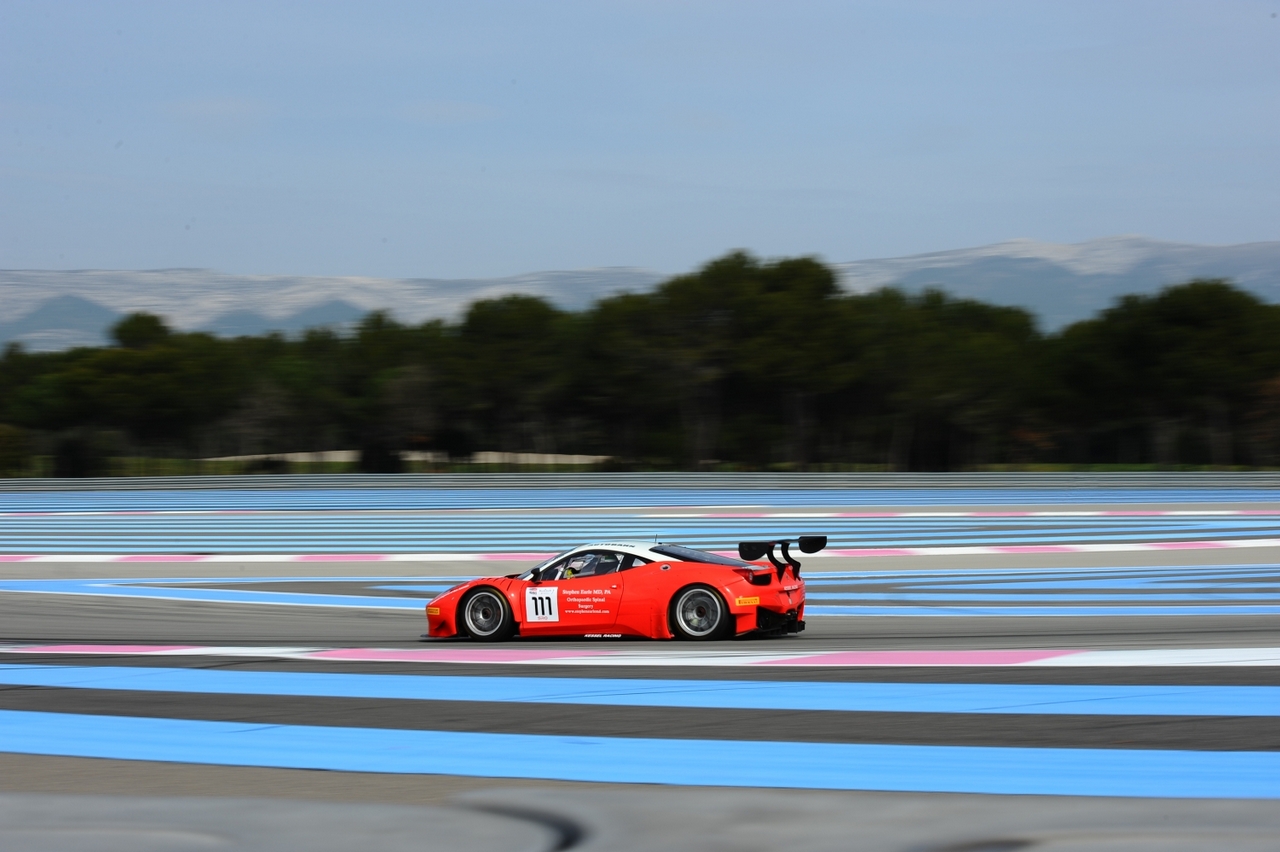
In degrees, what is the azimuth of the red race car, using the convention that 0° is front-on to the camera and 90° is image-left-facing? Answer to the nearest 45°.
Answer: approximately 90°
